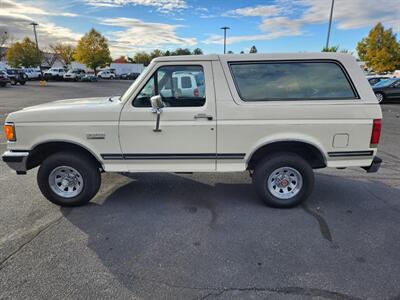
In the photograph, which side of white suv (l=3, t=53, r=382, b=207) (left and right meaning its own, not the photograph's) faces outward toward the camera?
left

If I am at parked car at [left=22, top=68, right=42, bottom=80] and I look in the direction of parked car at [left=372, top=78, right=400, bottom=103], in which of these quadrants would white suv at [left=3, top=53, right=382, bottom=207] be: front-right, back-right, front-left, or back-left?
front-right

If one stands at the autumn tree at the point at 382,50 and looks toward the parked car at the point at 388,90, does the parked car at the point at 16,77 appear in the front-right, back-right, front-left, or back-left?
front-right

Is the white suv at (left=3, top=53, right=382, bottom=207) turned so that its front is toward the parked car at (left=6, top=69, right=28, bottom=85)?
no

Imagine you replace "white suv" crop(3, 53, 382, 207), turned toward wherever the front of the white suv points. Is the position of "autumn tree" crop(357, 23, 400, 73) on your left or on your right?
on your right

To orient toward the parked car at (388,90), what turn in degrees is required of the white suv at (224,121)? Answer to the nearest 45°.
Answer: approximately 135° to its right

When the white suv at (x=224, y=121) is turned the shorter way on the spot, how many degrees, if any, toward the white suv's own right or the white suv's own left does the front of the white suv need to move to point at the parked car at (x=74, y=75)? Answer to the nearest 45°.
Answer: approximately 45° to the white suv's own right
